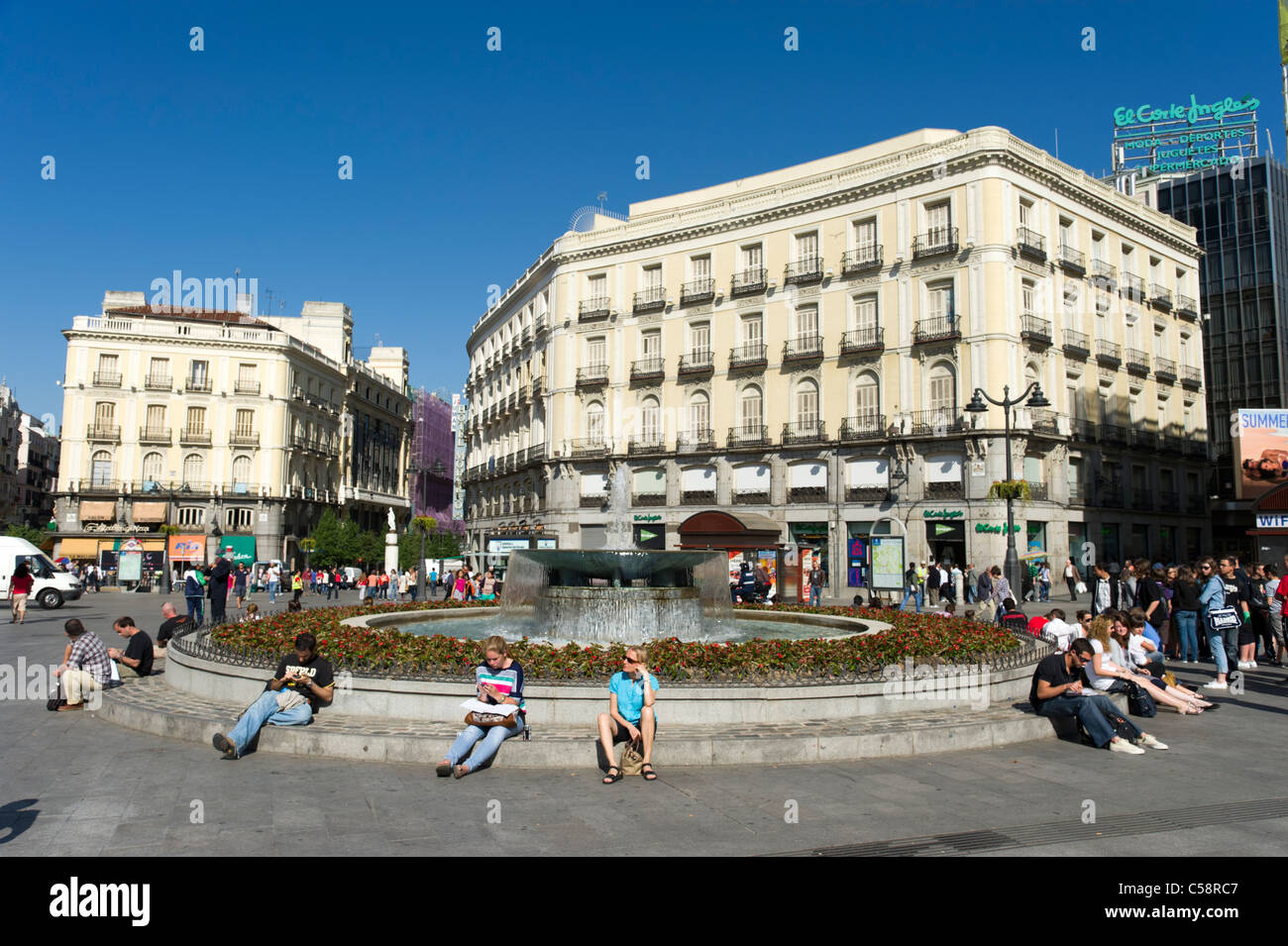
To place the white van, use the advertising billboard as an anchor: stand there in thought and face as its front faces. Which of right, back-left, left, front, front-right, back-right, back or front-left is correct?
front-right

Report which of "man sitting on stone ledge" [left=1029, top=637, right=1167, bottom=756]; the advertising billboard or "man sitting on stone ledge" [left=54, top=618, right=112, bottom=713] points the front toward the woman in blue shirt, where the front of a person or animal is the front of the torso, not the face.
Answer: the advertising billboard

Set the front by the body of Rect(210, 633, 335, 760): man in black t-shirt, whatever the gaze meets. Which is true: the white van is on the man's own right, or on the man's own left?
on the man's own right

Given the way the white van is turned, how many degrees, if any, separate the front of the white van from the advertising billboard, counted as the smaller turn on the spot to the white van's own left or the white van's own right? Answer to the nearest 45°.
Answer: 0° — it already faces it

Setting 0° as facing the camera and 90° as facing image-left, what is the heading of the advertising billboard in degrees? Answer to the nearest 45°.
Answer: approximately 0°

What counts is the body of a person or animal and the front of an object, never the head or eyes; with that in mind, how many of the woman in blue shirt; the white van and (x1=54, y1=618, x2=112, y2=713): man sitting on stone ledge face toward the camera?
1

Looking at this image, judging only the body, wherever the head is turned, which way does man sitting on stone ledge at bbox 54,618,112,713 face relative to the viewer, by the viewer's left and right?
facing to the left of the viewer

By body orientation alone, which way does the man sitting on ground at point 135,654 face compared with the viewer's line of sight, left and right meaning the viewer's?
facing to the left of the viewer

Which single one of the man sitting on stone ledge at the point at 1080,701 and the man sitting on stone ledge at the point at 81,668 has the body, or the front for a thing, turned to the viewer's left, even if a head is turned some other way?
the man sitting on stone ledge at the point at 81,668

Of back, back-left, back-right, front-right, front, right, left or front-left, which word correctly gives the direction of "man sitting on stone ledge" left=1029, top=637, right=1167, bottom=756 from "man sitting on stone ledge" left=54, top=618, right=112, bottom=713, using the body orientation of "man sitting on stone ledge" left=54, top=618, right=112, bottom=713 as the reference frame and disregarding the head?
back-left

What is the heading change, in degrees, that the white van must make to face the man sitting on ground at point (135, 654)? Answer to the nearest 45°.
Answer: approximately 90° to its right

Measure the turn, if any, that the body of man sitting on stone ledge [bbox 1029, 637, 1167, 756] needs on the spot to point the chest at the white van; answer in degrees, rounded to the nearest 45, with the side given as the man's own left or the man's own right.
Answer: approximately 135° to the man's own right

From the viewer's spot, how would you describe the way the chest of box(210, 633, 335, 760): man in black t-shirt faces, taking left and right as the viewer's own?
facing the viewer and to the left of the viewer
